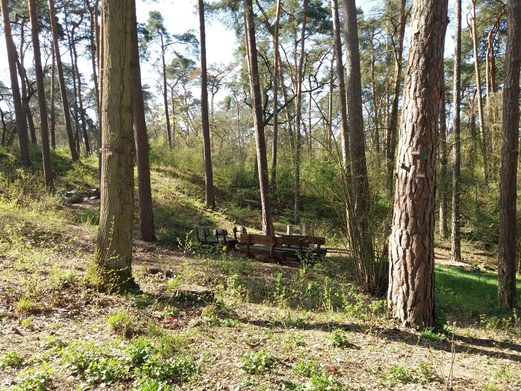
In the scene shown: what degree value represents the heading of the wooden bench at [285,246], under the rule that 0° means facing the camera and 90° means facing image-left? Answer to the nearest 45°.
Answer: approximately 180°

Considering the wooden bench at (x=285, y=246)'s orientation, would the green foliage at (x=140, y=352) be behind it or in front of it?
behind

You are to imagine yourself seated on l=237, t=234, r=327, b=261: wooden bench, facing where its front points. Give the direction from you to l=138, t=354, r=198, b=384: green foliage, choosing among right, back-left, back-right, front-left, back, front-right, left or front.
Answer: back

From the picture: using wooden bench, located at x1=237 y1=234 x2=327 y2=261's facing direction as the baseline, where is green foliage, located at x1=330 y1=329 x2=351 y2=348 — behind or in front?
behind

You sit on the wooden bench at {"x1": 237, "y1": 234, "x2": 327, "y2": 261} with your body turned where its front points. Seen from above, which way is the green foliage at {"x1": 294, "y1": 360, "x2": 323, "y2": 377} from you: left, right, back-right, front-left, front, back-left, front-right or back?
back

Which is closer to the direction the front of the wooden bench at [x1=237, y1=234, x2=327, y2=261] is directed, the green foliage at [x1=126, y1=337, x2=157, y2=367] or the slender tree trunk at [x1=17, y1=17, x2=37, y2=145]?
the slender tree trunk

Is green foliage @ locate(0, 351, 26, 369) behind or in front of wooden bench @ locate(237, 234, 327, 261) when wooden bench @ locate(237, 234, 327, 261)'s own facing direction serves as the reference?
behind

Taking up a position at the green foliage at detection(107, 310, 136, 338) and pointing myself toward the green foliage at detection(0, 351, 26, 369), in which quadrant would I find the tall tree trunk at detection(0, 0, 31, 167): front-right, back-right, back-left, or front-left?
back-right
